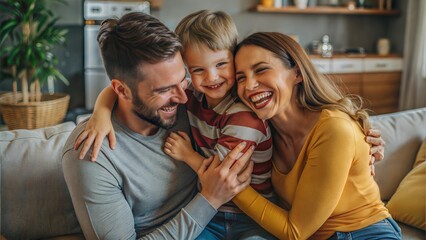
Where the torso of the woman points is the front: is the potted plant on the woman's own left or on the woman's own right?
on the woman's own right

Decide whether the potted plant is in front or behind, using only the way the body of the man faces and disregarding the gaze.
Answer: behind

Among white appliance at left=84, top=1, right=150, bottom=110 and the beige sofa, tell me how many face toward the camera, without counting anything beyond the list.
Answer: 2

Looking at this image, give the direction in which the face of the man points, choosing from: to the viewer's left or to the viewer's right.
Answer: to the viewer's right

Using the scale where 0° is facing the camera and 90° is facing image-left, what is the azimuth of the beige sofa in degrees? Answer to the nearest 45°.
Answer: approximately 0°

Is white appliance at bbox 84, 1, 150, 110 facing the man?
yes
